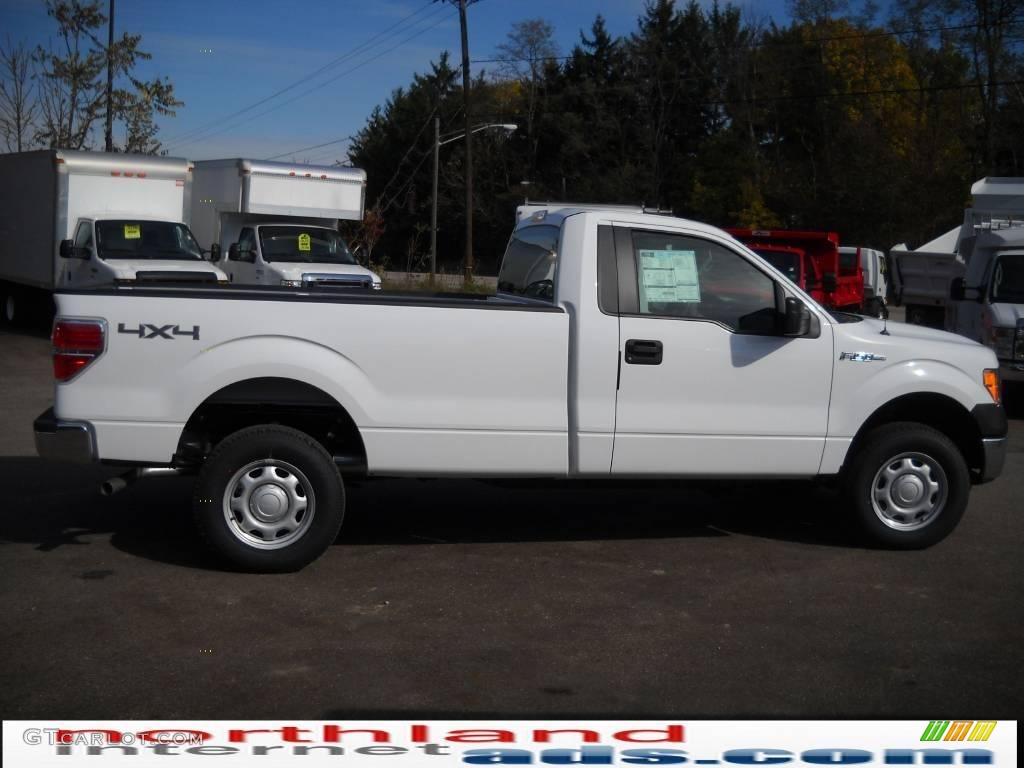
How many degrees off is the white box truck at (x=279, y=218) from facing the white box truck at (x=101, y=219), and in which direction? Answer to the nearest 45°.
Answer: approximately 135° to its right

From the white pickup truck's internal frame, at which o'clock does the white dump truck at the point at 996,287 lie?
The white dump truck is roughly at 10 o'clock from the white pickup truck.

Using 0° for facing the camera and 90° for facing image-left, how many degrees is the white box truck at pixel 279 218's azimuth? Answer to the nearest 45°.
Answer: approximately 315°

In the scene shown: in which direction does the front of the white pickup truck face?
to the viewer's right

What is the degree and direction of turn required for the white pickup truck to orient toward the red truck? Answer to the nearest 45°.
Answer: approximately 90° to its left

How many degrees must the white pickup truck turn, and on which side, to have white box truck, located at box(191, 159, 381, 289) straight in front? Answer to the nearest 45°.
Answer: approximately 90° to its left

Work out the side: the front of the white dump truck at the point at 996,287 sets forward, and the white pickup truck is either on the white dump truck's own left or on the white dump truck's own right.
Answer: on the white dump truck's own right

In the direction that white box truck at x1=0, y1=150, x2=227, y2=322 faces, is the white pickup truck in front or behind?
in front

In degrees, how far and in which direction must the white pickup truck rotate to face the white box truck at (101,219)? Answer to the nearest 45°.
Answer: approximately 135° to its left
